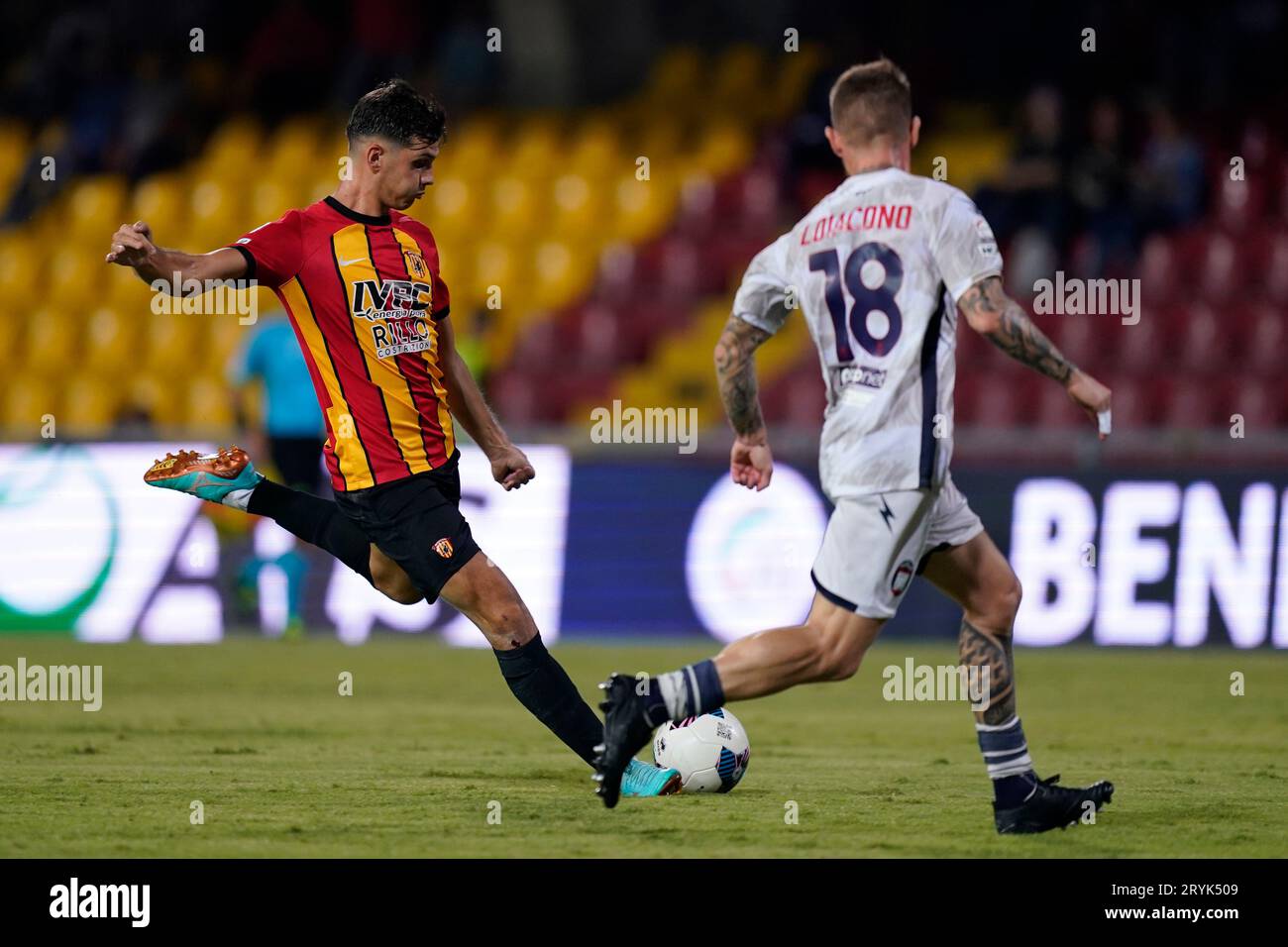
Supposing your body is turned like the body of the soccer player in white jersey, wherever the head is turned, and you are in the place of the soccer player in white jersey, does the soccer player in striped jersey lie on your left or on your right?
on your left

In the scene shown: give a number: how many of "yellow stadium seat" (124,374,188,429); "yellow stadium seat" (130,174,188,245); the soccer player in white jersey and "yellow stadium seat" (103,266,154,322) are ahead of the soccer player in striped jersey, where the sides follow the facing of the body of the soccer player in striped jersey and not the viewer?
1

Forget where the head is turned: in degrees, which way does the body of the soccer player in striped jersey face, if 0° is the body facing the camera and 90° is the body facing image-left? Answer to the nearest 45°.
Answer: approximately 315°

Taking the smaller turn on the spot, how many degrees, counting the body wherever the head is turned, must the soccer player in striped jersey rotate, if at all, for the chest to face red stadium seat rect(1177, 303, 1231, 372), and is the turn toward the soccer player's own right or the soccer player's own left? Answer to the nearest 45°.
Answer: approximately 90° to the soccer player's own left

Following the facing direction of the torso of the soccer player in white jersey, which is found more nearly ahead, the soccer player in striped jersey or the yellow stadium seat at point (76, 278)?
the yellow stadium seat

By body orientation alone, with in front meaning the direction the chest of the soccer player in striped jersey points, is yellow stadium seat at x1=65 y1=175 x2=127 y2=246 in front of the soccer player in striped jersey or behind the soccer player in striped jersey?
behind

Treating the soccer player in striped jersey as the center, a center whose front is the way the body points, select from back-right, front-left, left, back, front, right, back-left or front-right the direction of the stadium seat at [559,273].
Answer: back-left

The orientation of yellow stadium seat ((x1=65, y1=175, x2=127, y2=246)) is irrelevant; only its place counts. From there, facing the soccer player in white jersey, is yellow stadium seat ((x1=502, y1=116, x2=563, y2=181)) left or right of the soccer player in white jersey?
left

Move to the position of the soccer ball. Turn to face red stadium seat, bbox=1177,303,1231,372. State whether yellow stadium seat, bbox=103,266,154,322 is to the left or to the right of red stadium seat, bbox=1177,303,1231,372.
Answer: left

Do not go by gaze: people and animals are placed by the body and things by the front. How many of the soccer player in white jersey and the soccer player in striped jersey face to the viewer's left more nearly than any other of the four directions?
0

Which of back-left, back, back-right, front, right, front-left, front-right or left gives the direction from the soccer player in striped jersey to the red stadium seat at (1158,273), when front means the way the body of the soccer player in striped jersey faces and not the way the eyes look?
left

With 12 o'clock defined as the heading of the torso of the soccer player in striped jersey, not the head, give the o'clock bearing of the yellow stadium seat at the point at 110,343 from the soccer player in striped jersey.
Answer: The yellow stadium seat is roughly at 7 o'clock from the soccer player in striped jersey.

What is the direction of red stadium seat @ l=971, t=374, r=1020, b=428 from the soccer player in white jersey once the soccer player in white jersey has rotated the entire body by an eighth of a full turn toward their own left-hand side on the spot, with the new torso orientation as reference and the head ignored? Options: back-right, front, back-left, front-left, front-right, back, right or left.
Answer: front

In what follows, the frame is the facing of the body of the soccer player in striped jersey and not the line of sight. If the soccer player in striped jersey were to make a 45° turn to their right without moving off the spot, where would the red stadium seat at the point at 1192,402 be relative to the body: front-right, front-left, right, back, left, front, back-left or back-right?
back-left

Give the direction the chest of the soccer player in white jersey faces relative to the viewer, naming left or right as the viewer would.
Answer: facing away from the viewer and to the right of the viewer
